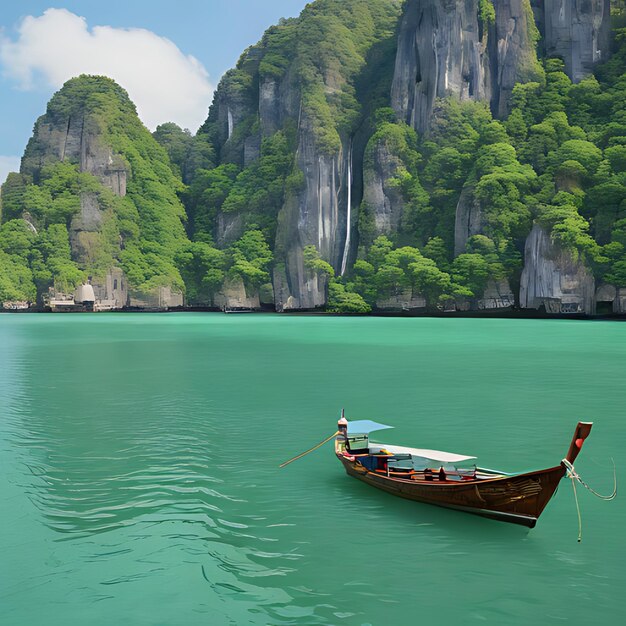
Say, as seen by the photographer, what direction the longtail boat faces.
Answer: facing the viewer and to the right of the viewer
